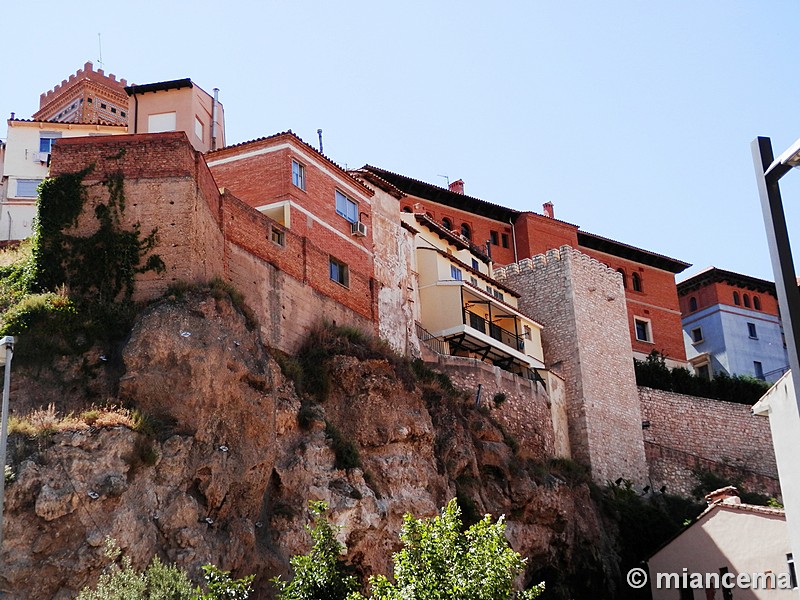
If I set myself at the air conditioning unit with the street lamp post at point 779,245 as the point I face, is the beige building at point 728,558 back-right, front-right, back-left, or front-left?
front-left

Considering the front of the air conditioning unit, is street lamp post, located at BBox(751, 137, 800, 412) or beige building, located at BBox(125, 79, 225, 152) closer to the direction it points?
the street lamp post

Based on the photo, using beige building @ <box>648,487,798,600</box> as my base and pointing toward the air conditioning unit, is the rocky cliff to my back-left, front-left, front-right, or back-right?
front-left

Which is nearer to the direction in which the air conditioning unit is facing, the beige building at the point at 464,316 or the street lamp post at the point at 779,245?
the street lamp post

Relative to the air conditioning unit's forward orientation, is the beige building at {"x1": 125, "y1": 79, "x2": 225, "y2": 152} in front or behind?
behind

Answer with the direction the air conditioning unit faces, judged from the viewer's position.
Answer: facing the viewer and to the right of the viewer

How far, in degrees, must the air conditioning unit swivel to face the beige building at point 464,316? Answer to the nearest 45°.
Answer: approximately 90° to its left

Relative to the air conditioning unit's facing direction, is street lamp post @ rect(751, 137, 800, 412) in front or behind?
in front
